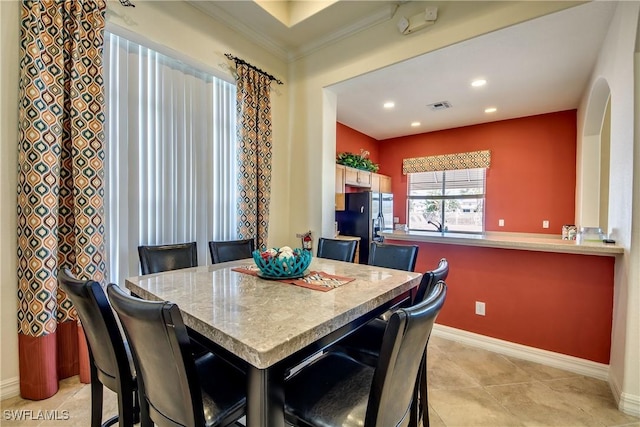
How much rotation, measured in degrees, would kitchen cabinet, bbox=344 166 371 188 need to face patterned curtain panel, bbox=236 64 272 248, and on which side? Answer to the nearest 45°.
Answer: approximately 90° to its right

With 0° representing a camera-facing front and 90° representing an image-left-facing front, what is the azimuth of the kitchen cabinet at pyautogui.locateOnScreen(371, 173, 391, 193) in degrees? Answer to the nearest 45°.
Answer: approximately 315°

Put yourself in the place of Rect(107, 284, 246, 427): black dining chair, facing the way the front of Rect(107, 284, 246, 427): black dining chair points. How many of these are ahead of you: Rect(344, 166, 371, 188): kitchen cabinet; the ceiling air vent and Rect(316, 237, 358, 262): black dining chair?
3

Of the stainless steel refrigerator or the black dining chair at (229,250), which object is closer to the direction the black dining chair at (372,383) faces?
the black dining chair

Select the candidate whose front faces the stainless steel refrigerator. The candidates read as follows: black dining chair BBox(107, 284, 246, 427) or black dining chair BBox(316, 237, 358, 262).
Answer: black dining chair BBox(107, 284, 246, 427)

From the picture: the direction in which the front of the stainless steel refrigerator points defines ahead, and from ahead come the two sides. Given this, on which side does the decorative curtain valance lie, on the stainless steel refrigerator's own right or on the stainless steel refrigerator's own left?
on the stainless steel refrigerator's own left

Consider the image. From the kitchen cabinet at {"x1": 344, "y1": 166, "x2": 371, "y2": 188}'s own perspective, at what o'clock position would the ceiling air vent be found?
The ceiling air vent is roughly at 11 o'clock from the kitchen cabinet.
